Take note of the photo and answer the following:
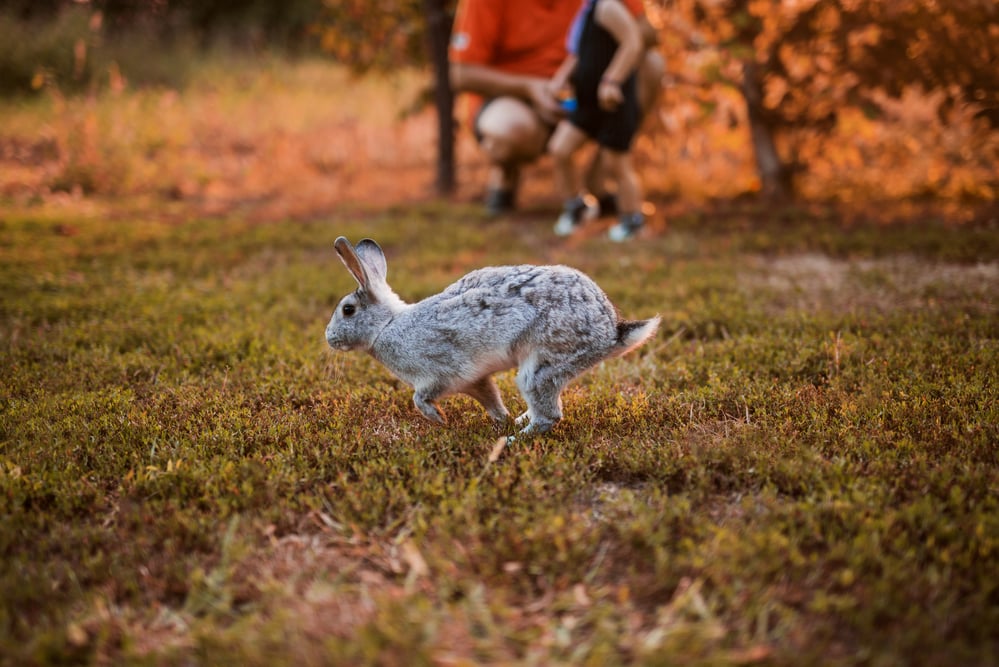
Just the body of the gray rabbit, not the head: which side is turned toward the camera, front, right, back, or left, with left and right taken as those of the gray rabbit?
left

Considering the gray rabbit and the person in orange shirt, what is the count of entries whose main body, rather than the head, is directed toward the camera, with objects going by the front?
1

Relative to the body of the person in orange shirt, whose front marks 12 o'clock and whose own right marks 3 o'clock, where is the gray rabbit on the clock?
The gray rabbit is roughly at 12 o'clock from the person in orange shirt.

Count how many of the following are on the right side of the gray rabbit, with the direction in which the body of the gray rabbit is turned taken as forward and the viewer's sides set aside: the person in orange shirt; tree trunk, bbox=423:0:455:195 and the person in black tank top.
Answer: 3

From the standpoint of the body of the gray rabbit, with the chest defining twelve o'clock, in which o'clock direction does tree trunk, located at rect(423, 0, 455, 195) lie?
The tree trunk is roughly at 3 o'clock from the gray rabbit.

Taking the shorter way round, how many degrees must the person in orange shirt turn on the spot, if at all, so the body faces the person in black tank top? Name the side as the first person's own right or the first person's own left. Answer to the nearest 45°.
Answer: approximately 45° to the first person's own left

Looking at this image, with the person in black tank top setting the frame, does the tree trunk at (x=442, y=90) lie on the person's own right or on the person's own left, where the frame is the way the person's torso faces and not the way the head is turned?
on the person's own right
